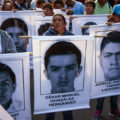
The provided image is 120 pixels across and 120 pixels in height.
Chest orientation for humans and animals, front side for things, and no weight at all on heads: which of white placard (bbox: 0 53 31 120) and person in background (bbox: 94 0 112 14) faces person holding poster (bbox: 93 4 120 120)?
person in background (bbox: 94 0 112 14)

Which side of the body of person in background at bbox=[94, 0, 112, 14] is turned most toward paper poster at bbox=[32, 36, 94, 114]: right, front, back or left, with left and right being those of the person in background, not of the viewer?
front

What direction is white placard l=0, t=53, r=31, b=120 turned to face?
toward the camera

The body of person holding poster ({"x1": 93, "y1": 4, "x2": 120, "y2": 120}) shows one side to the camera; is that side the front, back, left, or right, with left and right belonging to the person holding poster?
front

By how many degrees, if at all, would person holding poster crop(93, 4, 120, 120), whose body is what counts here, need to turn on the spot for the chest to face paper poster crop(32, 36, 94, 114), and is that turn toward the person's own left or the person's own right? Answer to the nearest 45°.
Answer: approximately 45° to the person's own right

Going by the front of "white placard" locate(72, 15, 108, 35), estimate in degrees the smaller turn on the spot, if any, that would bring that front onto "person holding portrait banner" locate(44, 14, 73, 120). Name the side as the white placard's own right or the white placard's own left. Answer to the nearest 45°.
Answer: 0° — it already faces them

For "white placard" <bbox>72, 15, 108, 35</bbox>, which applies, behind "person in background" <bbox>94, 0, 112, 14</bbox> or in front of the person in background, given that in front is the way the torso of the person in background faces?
in front

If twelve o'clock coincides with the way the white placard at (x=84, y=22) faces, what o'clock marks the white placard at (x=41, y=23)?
the white placard at (x=41, y=23) is roughly at 3 o'clock from the white placard at (x=84, y=22).

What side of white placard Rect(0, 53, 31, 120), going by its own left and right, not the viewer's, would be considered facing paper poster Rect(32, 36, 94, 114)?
left

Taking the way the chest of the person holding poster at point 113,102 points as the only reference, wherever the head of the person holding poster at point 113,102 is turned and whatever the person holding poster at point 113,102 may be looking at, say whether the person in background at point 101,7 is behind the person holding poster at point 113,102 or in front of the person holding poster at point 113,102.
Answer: behind

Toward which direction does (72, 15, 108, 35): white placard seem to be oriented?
toward the camera
